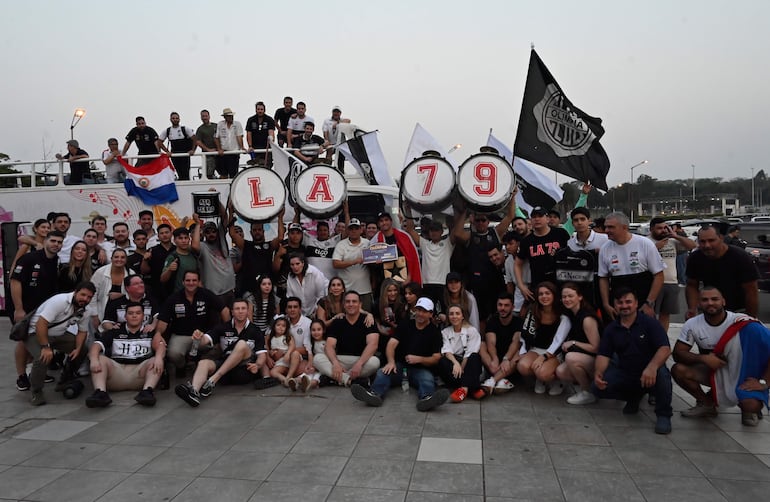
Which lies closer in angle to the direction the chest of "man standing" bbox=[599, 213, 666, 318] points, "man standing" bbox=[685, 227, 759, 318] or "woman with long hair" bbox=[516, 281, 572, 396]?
the woman with long hair

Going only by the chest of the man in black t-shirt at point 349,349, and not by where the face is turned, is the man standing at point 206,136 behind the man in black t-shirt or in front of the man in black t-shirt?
behind

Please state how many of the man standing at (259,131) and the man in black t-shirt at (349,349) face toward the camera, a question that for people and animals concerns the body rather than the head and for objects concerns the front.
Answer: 2

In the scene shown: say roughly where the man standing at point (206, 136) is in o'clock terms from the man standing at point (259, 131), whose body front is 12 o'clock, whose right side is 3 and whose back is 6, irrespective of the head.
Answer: the man standing at point (206, 136) is roughly at 4 o'clock from the man standing at point (259, 131).

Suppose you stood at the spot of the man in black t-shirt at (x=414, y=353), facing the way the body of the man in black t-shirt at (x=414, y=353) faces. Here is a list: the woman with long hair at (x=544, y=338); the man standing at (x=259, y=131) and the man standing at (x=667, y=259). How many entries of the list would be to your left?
2

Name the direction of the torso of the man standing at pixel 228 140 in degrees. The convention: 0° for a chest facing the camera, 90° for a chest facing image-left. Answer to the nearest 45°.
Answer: approximately 0°
